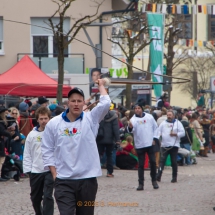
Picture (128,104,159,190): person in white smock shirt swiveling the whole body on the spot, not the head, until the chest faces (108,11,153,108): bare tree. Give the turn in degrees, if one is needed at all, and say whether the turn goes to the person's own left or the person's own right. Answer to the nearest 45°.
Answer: approximately 180°

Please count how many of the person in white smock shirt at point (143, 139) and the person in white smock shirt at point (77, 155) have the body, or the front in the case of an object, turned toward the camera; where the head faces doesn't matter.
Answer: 2

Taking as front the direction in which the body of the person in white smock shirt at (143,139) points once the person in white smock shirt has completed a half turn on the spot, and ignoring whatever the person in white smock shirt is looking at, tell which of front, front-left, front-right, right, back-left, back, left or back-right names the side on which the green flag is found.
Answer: front

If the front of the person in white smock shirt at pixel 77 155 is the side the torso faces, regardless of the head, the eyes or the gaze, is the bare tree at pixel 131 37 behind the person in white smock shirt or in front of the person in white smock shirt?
behind

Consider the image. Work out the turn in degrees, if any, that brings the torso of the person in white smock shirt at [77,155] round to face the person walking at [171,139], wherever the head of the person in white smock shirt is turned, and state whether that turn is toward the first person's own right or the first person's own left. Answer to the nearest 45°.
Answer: approximately 180°

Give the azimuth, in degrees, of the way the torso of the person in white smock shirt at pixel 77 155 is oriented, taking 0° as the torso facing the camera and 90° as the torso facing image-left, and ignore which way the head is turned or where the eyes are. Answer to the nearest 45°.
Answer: approximately 0°

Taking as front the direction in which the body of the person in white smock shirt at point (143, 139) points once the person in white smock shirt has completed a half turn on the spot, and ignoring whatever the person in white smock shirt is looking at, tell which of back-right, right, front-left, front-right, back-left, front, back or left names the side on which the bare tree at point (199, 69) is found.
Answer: front
